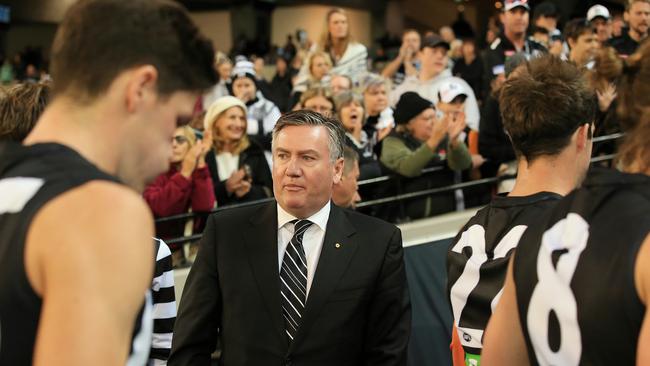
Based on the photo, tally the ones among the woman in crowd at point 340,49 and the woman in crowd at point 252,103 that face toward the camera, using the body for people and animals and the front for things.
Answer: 2

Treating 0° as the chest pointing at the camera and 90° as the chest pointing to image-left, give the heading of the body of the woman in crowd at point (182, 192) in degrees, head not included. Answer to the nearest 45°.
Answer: approximately 315°

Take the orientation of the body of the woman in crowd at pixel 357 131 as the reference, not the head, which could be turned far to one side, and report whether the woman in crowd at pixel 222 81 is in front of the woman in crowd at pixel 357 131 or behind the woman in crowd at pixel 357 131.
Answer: behind

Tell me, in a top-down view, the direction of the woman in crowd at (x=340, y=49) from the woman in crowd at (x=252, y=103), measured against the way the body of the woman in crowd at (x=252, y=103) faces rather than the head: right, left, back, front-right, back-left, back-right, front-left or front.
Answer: back-left

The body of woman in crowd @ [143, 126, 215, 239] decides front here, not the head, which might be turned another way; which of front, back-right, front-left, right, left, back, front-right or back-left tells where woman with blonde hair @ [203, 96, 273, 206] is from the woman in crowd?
left

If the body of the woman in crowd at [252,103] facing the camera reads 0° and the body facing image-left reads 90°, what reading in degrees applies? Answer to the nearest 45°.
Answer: approximately 0°

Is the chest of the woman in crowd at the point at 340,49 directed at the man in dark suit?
yes
